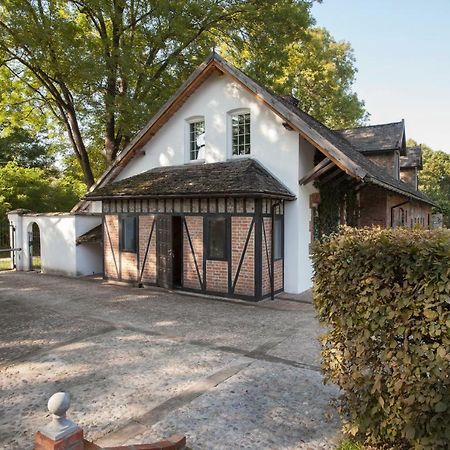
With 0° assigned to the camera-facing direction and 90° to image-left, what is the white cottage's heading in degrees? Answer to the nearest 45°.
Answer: approximately 45°

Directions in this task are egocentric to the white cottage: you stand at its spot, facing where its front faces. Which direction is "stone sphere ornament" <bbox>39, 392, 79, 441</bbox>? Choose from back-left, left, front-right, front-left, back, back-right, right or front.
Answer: front-left

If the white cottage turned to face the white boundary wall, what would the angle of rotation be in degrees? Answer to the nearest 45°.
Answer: approximately 90° to its right

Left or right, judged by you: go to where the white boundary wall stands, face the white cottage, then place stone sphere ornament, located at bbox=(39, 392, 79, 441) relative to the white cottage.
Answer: right

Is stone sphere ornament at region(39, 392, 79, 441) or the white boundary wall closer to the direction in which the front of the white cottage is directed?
the stone sphere ornament

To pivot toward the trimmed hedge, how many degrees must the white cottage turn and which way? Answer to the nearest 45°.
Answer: approximately 45° to its left
